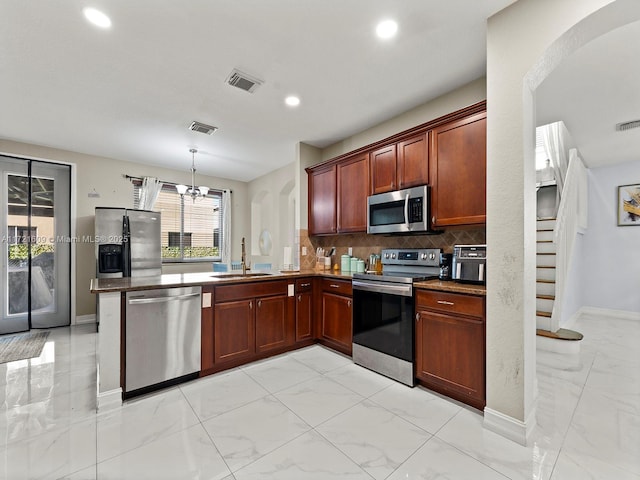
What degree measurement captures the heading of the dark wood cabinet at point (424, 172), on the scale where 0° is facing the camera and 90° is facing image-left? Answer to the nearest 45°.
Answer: approximately 45°

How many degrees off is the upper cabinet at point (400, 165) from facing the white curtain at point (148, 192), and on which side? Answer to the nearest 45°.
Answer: approximately 45° to its right

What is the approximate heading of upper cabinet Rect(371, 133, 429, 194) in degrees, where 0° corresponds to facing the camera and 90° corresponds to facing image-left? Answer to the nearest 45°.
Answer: approximately 45°

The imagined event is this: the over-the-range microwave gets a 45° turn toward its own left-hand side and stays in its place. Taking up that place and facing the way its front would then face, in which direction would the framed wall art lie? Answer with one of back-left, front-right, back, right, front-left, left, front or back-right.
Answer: back-left

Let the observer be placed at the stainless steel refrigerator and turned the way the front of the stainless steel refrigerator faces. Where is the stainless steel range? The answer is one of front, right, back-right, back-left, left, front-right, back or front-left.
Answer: front-left

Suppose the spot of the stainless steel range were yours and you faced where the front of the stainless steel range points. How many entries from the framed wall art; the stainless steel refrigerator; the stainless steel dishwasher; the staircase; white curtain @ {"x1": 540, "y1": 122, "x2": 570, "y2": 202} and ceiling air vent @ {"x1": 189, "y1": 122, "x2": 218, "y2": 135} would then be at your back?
3

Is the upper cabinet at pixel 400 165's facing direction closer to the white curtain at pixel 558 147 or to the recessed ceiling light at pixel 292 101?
the recessed ceiling light

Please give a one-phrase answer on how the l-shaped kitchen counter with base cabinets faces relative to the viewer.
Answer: facing the viewer and to the right of the viewer

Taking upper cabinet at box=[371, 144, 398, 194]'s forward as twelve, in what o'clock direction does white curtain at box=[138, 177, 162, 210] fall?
The white curtain is roughly at 2 o'clock from the upper cabinet.

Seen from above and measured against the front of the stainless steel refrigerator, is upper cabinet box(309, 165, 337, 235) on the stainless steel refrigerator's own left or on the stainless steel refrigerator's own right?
on the stainless steel refrigerator's own left

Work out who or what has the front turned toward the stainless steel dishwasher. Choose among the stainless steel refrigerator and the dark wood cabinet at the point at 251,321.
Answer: the stainless steel refrigerator

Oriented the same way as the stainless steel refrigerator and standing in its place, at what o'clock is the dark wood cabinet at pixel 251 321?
The dark wood cabinet is roughly at 11 o'clock from the stainless steel refrigerator.

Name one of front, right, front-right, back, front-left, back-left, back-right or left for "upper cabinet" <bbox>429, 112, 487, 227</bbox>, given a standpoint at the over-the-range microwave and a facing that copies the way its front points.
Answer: left
